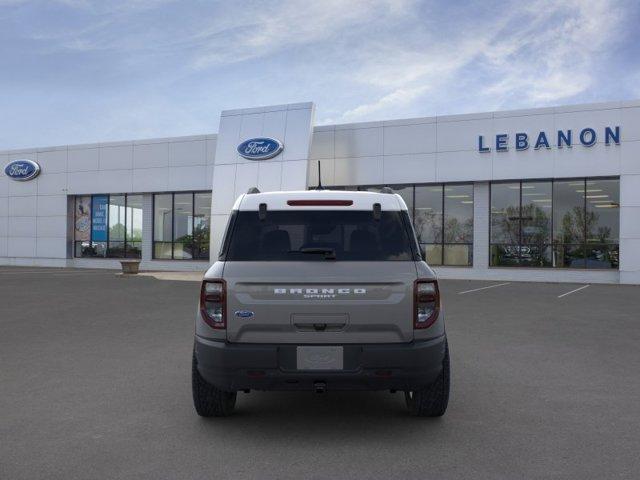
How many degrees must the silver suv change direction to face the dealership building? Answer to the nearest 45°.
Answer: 0° — it already faces it

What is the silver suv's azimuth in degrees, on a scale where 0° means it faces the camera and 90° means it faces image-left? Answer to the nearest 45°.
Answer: approximately 180°

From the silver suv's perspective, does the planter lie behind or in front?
in front
